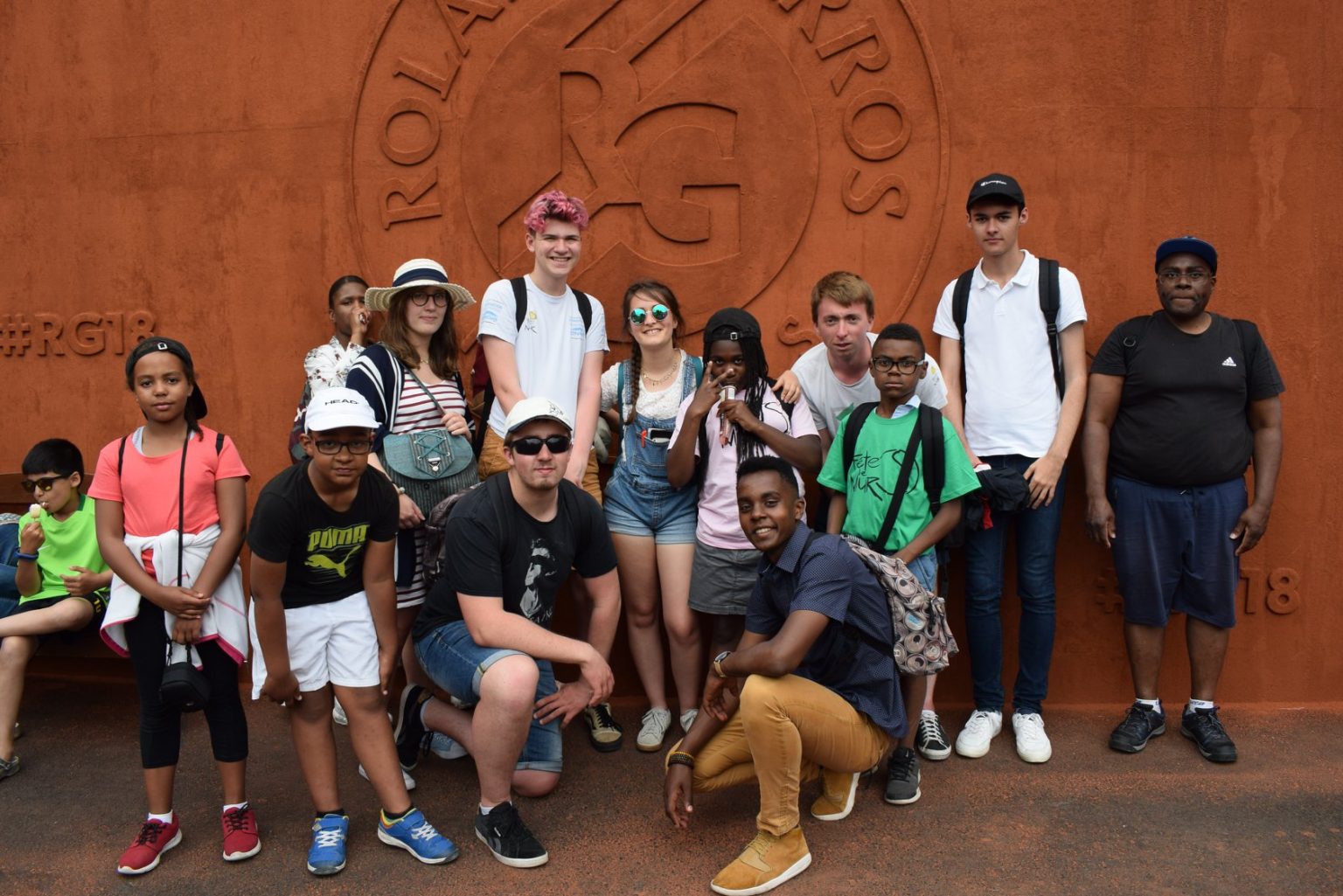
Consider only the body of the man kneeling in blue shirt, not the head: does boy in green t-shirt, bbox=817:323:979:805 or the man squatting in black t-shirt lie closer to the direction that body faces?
the man squatting in black t-shirt

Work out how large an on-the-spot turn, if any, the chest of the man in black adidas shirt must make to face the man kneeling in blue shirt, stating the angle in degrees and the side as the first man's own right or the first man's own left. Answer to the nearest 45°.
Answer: approximately 45° to the first man's own right

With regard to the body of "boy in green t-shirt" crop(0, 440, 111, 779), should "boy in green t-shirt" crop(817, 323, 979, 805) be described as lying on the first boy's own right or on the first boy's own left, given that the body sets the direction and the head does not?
on the first boy's own left

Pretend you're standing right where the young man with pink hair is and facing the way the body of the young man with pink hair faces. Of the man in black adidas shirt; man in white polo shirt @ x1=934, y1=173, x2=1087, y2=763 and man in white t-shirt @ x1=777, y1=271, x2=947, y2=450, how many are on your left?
3

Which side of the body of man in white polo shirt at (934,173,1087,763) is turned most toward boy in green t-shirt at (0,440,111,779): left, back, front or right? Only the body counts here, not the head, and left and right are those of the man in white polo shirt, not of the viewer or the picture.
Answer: right

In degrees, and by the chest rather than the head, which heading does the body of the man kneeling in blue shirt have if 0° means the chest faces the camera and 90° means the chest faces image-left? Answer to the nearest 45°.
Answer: approximately 45°

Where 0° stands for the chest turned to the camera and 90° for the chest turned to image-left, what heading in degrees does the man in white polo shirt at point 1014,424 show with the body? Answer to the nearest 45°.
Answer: approximately 0°

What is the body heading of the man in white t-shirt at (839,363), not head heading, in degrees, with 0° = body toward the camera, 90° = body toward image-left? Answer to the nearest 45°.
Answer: approximately 0°

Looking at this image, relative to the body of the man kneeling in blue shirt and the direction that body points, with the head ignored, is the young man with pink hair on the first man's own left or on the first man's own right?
on the first man's own right

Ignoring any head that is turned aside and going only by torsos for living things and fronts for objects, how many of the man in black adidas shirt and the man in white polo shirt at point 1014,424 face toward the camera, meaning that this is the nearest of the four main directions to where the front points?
2
